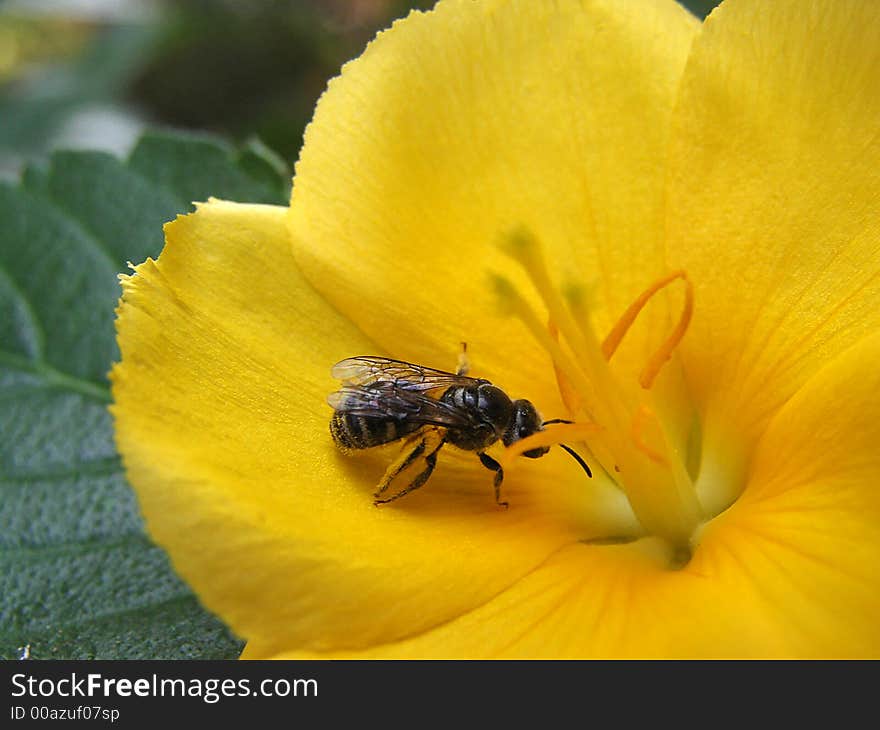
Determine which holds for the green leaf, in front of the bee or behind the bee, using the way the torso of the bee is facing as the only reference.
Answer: behind

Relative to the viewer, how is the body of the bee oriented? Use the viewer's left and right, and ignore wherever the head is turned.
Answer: facing to the right of the viewer
